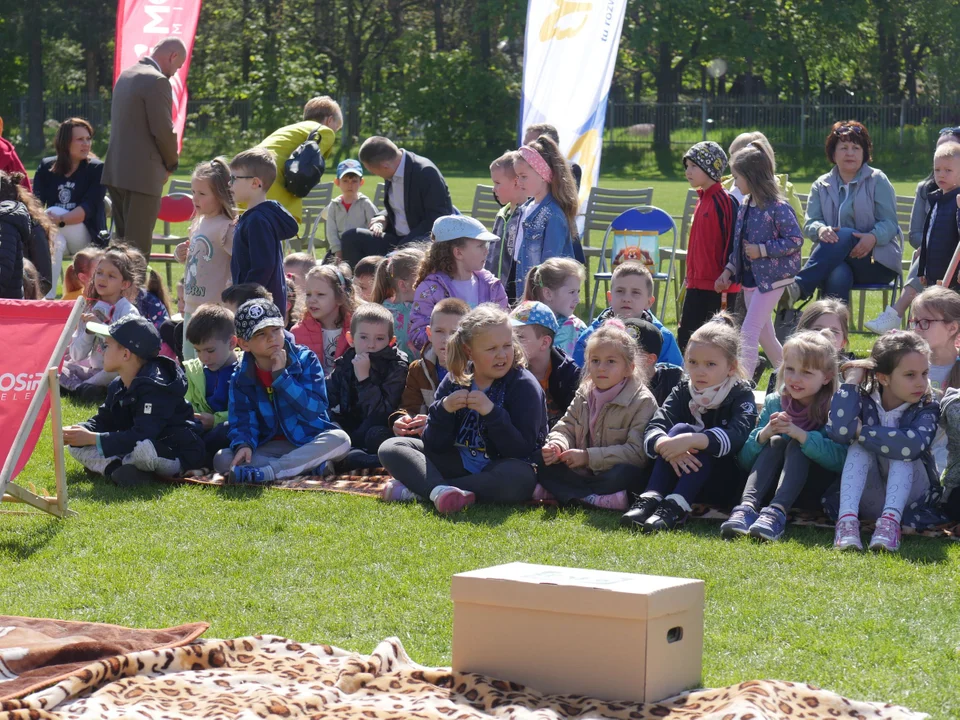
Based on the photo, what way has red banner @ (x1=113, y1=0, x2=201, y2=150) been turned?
toward the camera

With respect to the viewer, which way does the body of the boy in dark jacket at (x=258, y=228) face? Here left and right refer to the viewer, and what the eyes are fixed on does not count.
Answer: facing to the left of the viewer

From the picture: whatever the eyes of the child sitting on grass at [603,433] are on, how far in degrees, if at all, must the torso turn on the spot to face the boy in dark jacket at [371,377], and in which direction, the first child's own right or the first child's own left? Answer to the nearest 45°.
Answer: approximately 90° to the first child's own right

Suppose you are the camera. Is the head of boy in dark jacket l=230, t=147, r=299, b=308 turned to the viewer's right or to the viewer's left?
to the viewer's left

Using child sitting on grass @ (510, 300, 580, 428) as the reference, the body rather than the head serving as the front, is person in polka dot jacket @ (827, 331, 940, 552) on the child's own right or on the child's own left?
on the child's own left

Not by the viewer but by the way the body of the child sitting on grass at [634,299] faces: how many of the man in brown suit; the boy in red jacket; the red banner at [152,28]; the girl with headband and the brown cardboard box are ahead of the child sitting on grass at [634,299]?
1

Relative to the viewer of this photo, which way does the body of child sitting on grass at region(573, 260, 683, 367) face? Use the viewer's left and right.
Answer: facing the viewer

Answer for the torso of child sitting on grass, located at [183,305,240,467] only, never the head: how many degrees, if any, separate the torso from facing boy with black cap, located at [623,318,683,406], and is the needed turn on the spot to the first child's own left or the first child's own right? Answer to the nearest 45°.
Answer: approximately 90° to the first child's own left

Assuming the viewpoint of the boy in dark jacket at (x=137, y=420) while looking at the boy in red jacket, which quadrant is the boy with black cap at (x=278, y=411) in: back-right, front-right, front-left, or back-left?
front-right
